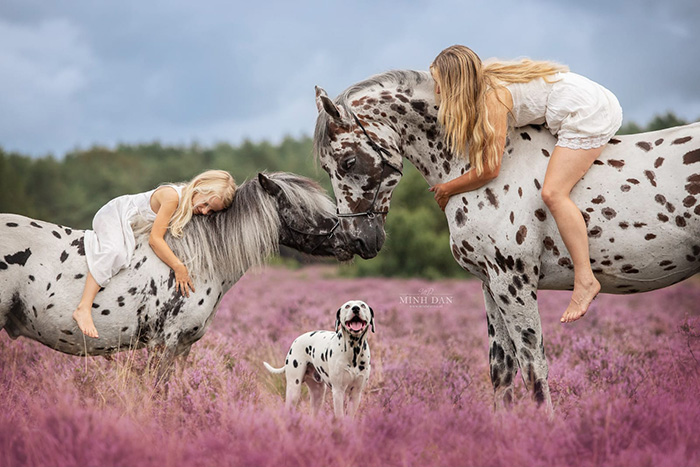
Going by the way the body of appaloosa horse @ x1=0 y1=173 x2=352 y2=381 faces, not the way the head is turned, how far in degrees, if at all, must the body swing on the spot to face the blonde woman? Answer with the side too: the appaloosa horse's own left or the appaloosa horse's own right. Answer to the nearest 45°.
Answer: approximately 45° to the appaloosa horse's own right

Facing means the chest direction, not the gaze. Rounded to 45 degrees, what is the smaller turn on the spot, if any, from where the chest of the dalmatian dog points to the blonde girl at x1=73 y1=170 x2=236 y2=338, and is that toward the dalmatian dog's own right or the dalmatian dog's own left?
approximately 135° to the dalmatian dog's own right

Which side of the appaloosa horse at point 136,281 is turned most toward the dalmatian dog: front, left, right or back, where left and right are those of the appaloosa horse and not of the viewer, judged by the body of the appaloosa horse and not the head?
front

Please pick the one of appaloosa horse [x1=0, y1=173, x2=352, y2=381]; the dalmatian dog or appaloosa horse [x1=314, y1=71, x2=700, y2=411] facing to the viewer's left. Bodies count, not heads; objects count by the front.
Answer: appaloosa horse [x1=314, y1=71, x2=700, y2=411]

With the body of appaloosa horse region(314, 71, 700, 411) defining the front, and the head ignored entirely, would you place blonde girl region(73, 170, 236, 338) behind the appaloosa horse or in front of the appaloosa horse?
in front

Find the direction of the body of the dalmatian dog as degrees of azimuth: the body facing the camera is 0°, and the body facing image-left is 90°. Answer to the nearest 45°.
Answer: approximately 315°

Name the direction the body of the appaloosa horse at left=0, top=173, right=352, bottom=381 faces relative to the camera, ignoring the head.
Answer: to the viewer's right

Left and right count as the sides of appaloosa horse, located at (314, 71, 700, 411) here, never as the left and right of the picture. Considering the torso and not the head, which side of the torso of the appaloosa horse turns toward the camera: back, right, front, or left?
left

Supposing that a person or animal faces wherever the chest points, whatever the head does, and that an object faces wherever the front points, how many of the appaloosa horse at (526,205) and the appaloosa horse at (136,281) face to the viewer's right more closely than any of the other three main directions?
1
